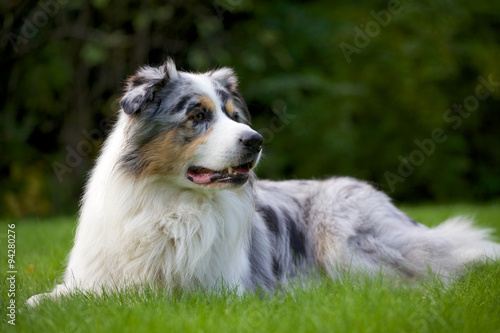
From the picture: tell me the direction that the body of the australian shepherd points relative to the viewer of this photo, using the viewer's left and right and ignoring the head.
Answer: facing the viewer and to the left of the viewer
